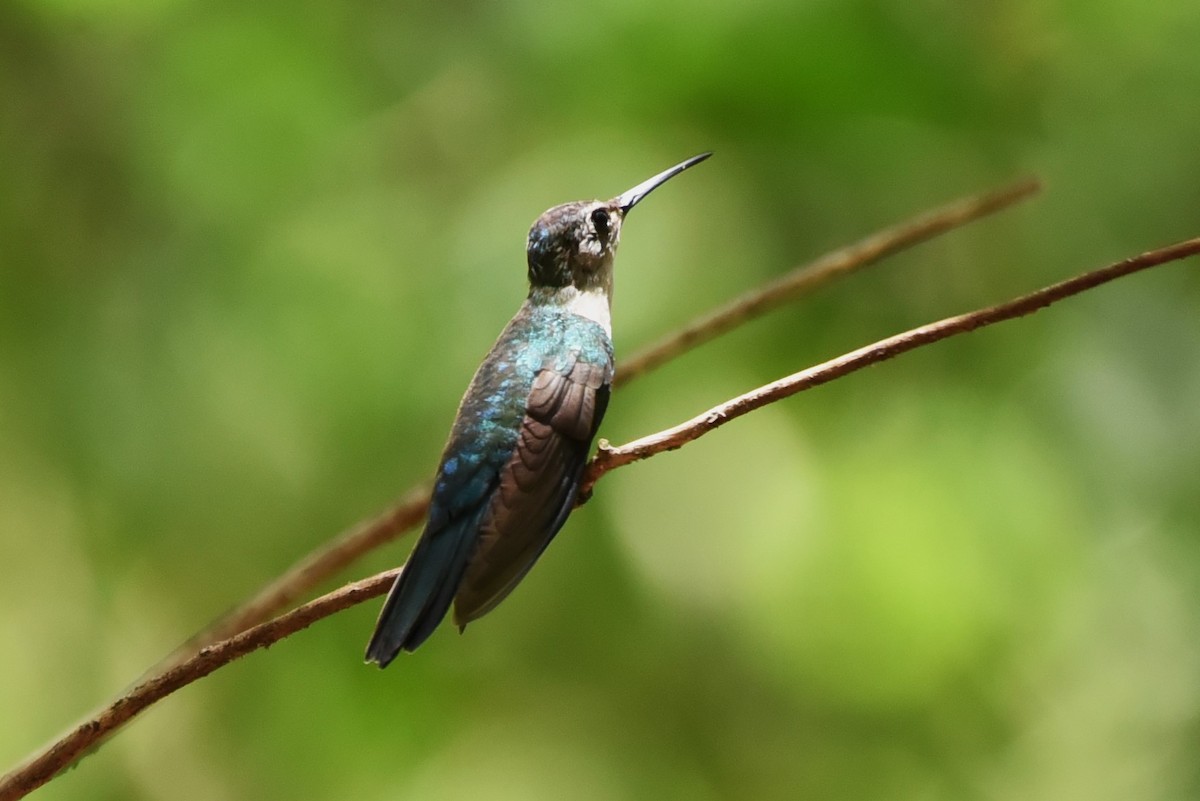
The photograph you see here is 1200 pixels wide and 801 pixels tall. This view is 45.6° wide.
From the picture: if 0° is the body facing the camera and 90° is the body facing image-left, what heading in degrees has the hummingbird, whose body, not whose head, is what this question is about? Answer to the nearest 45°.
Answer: approximately 225°
